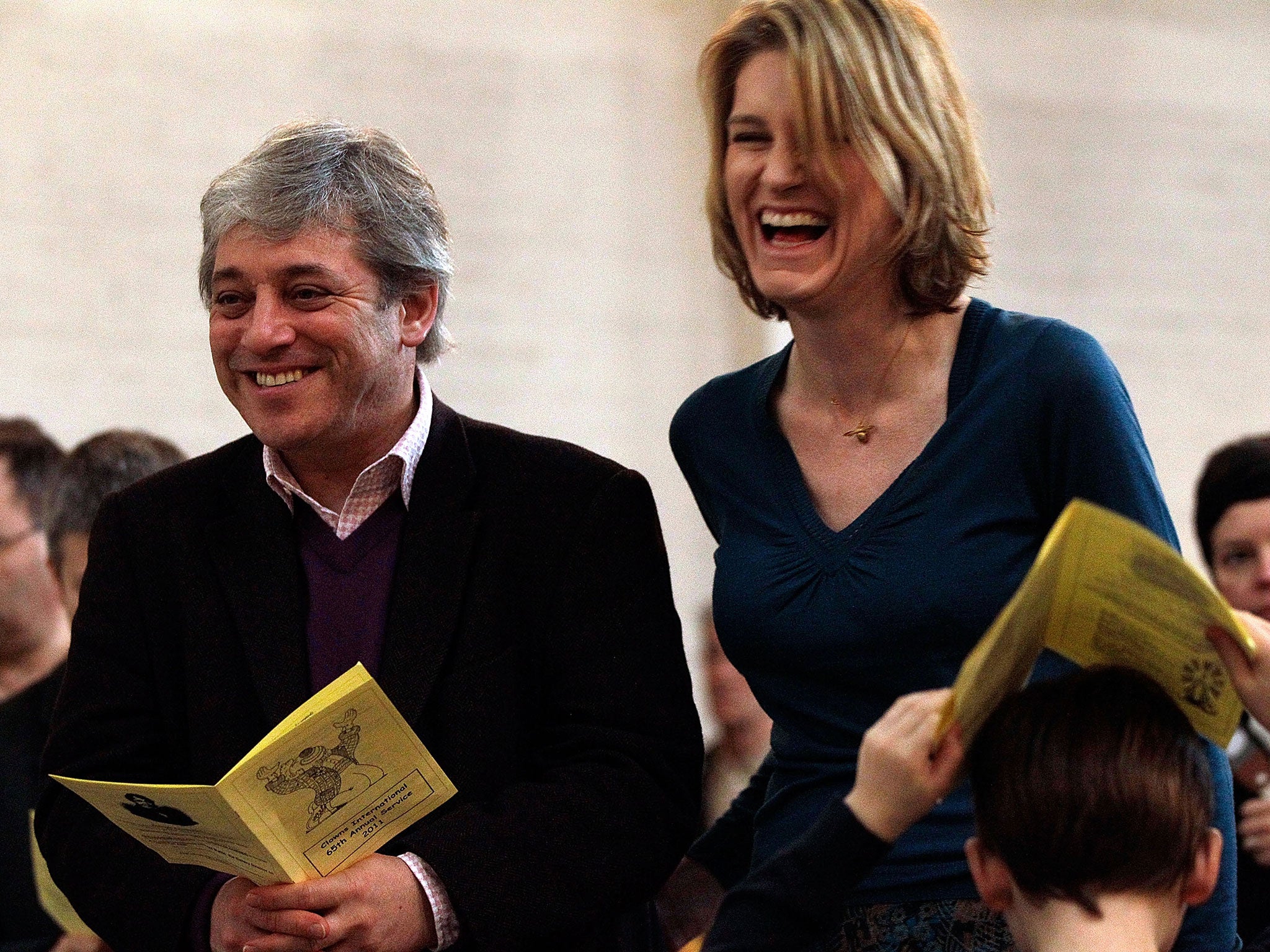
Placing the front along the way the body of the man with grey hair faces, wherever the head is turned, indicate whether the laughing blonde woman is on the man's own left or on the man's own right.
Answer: on the man's own left

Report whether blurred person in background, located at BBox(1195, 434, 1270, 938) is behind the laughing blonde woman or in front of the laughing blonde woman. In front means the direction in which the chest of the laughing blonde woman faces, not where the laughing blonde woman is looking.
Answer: behind

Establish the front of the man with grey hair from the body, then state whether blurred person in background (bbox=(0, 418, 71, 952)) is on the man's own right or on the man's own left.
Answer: on the man's own right

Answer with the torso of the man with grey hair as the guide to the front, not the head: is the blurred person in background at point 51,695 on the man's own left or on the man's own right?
on the man's own right

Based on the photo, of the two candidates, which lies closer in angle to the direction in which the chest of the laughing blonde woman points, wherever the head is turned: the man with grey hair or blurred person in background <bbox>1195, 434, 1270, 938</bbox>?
the man with grey hair

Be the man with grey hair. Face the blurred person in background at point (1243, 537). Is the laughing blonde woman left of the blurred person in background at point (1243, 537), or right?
right

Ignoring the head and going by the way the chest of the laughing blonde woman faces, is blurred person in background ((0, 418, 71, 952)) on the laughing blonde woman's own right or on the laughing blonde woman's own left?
on the laughing blonde woman's own right

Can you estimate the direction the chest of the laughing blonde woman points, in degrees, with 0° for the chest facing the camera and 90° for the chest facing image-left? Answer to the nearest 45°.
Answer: approximately 45°
